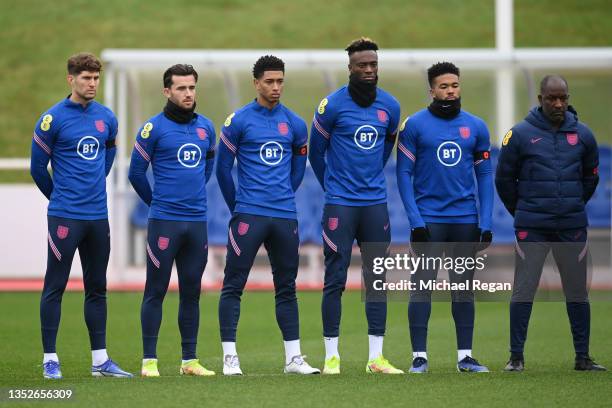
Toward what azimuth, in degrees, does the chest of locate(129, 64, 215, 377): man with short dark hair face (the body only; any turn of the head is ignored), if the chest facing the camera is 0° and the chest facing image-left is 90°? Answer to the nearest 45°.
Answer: approximately 315°

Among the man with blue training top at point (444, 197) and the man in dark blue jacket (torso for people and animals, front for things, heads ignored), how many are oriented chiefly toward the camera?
2

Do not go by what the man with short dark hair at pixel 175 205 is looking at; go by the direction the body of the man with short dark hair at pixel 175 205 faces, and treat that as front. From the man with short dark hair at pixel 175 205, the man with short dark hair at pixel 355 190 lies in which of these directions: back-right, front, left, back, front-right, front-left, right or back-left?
front-left

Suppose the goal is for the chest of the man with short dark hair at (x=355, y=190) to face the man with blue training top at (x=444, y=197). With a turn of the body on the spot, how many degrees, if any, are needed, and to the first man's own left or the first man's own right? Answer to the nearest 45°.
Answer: approximately 45° to the first man's own left

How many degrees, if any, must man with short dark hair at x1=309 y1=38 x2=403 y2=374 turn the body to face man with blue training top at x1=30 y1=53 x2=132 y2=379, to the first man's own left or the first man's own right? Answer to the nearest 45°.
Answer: approximately 135° to the first man's own right

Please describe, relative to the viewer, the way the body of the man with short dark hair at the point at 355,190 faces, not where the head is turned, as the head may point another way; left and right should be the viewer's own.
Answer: facing the viewer and to the right of the viewer

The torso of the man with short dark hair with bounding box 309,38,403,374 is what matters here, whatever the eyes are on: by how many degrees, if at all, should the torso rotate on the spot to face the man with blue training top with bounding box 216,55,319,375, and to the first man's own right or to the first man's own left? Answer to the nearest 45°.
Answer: approximately 135° to the first man's own right

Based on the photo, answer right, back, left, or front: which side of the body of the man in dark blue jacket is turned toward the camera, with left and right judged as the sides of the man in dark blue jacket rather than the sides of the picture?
front

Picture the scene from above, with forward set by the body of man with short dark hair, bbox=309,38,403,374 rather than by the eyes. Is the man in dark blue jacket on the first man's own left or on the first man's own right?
on the first man's own left

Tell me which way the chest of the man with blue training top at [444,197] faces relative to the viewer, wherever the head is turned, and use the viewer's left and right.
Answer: facing the viewer

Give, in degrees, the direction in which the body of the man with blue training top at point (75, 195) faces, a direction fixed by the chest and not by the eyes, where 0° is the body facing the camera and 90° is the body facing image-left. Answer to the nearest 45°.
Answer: approximately 315°
